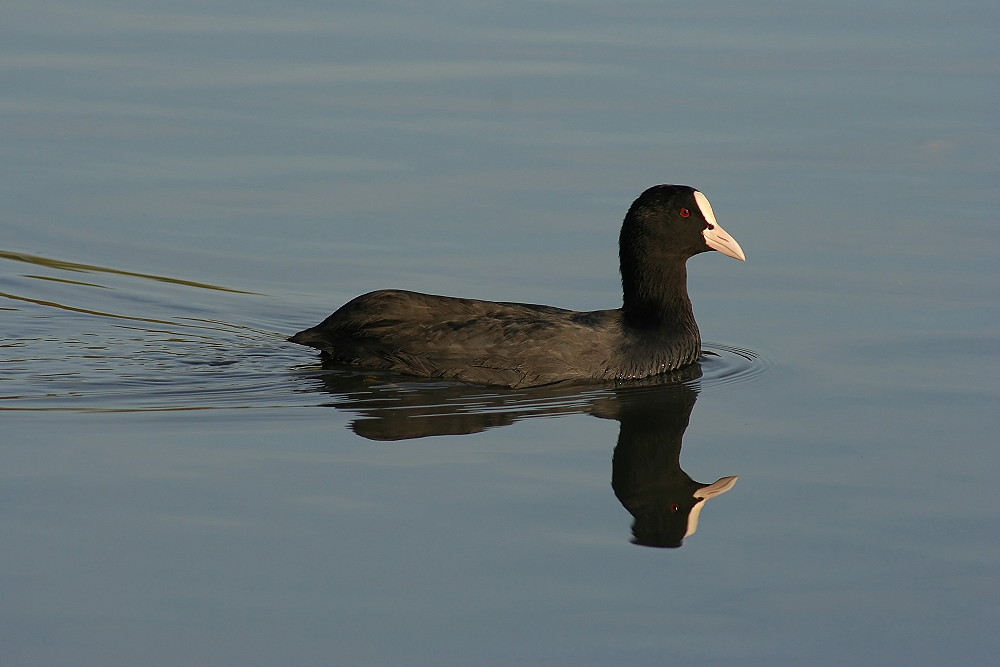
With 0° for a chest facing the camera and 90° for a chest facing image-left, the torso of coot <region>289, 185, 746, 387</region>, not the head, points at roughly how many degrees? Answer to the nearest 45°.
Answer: approximately 270°
